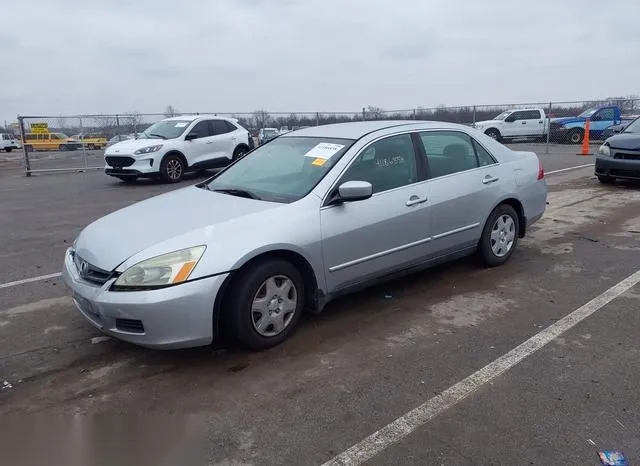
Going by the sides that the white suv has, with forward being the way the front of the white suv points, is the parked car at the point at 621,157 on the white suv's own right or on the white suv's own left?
on the white suv's own left

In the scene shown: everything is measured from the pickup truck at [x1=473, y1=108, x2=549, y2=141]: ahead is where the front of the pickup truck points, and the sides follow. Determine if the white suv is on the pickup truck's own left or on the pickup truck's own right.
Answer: on the pickup truck's own left

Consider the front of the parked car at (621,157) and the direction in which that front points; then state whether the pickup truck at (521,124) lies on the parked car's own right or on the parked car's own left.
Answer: on the parked car's own right

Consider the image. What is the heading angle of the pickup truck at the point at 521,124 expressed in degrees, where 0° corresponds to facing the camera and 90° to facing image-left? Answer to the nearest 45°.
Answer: approximately 90°

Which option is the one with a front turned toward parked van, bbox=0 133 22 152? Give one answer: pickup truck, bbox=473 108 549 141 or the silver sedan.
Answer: the pickup truck

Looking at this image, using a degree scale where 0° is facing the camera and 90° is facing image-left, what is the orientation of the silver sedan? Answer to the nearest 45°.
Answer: approximately 45°

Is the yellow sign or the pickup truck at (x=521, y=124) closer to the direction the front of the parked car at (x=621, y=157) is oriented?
the yellow sign

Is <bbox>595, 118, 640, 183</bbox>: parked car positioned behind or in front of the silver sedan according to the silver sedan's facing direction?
behind

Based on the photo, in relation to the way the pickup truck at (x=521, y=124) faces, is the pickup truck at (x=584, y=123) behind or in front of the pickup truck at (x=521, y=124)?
behind

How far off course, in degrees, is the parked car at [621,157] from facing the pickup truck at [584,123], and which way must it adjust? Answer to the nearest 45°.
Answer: approximately 135° to its right
